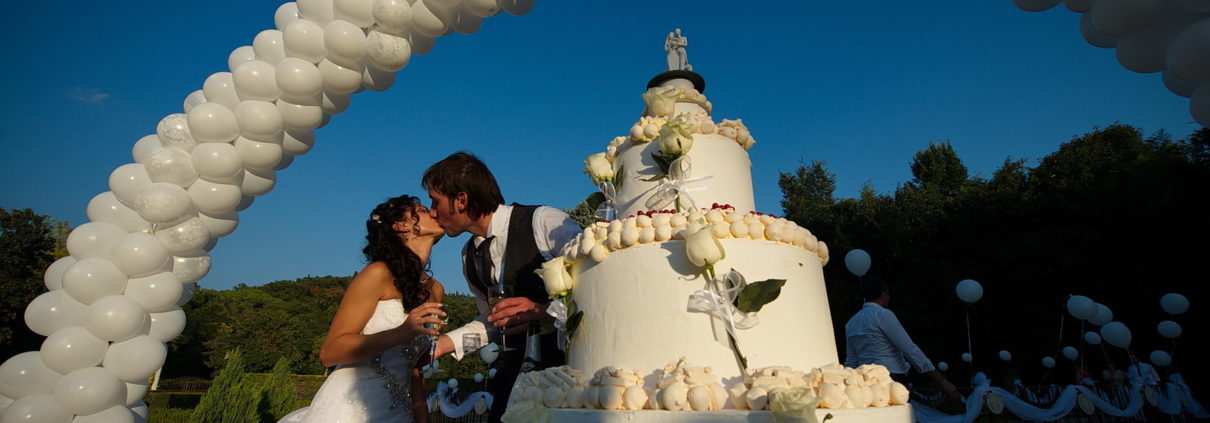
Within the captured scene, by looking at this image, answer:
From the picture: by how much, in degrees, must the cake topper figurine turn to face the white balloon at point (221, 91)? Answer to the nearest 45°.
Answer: approximately 90° to its right

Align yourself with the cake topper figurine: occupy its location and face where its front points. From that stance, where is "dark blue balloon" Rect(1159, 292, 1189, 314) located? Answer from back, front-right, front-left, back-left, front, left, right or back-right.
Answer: back-left

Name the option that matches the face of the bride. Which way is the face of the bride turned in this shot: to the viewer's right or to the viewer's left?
to the viewer's right

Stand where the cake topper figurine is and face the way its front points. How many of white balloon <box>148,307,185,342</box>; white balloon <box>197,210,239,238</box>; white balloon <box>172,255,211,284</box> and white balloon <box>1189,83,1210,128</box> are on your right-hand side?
3

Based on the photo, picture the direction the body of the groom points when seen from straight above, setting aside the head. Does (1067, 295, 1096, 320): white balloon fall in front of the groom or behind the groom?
behind

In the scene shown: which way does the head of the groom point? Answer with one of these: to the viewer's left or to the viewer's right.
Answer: to the viewer's left

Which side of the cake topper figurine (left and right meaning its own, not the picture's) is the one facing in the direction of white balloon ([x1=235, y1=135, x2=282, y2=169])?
right

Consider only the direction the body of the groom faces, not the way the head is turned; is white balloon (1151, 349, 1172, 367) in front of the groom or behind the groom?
behind

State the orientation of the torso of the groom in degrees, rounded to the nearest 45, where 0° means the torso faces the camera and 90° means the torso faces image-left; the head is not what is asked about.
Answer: approximately 45°

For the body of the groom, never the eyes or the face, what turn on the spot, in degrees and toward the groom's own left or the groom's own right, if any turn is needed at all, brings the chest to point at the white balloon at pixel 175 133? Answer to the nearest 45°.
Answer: approximately 45° to the groom's own right

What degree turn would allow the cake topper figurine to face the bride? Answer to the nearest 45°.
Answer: approximately 45° to its right

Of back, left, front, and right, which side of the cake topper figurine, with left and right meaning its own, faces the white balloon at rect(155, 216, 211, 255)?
right

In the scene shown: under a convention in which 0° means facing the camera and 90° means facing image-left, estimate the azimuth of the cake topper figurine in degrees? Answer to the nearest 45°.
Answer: approximately 0°
